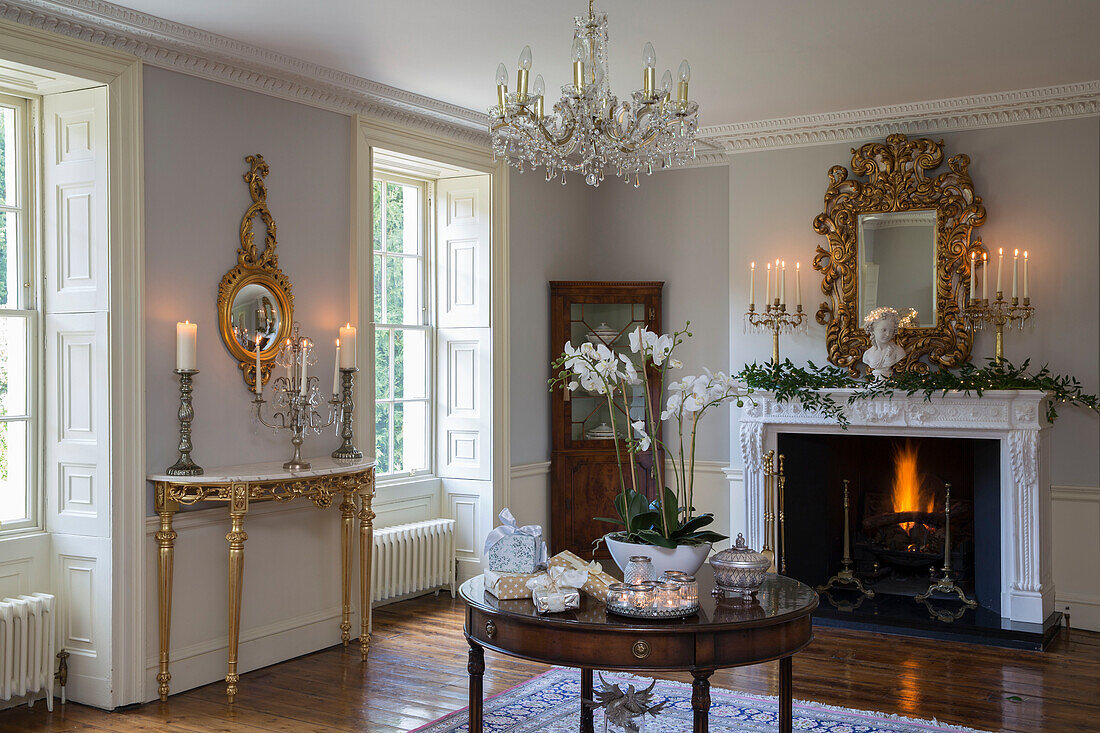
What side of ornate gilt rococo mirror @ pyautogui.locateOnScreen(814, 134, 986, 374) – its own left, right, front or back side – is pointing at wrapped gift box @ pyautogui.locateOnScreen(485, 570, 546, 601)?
front

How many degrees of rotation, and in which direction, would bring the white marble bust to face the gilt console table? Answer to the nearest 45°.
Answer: approximately 45° to its right

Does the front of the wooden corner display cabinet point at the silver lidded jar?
yes

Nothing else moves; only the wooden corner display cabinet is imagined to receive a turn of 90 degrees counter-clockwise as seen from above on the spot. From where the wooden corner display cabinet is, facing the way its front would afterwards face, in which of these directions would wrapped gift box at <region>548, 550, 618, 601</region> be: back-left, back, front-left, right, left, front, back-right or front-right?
right

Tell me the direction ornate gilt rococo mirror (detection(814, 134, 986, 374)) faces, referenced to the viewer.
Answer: facing the viewer

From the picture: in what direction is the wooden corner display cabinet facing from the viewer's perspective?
toward the camera

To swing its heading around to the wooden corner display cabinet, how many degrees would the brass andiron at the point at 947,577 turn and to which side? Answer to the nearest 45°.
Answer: approximately 90° to its right

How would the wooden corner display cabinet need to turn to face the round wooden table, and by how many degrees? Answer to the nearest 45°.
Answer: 0° — it already faces it

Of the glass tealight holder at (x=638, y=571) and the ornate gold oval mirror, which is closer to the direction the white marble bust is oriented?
the glass tealight holder

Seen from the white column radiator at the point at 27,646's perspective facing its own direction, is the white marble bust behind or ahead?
ahead

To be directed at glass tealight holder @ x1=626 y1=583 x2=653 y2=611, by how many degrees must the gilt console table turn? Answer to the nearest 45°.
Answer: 0° — it already faces it

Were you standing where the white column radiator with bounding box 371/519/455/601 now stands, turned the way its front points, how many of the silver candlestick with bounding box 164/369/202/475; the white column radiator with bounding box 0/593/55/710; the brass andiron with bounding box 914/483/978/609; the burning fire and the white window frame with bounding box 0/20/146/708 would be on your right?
3

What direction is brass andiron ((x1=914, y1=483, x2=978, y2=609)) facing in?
toward the camera

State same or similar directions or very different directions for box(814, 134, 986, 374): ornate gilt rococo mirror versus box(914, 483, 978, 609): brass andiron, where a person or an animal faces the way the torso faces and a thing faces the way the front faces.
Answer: same or similar directions

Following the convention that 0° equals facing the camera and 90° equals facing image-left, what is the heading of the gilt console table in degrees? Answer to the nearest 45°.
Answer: approximately 315°

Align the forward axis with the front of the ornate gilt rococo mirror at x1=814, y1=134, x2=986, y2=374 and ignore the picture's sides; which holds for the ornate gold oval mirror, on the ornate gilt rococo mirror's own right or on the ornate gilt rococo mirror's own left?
on the ornate gilt rococo mirror's own right

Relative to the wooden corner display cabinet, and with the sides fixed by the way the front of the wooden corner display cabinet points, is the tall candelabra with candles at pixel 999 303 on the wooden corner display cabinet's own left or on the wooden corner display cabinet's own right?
on the wooden corner display cabinet's own left

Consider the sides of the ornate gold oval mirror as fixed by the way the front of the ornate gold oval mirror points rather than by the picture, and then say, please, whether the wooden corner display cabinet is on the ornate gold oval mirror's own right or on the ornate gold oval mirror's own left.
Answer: on the ornate gold oval mirror's own left

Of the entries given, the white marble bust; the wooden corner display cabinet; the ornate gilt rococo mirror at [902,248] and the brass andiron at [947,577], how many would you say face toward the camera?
4
